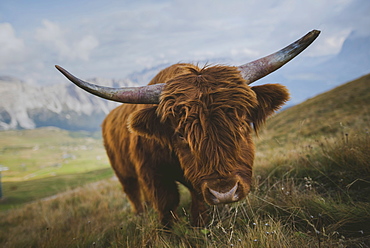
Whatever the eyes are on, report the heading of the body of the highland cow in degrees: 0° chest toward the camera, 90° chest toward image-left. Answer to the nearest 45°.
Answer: approximately 315°
